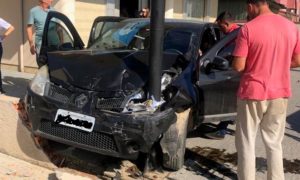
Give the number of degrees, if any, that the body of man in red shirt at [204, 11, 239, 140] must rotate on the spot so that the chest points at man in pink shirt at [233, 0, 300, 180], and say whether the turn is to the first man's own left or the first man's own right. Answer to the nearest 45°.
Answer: approximately 90° to the first man's own left

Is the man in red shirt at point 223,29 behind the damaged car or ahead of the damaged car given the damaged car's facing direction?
behind

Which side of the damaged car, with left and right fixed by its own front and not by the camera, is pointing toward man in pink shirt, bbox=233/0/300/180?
left

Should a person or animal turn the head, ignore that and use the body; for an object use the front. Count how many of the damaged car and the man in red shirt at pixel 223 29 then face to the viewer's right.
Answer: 0

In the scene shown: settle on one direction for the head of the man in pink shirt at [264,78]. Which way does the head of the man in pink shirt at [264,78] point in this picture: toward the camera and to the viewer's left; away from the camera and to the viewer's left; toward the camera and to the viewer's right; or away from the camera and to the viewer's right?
away from the camera and to the viewer's left
